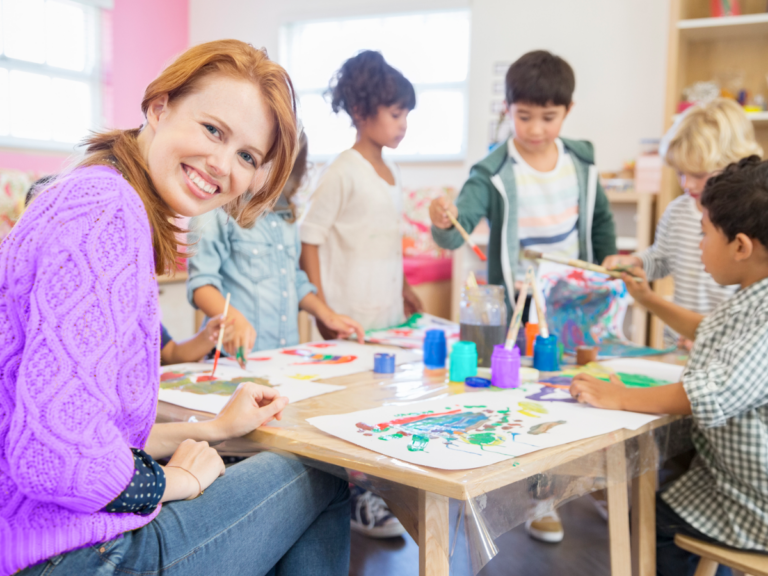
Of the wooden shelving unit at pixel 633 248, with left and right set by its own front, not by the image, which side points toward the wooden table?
front

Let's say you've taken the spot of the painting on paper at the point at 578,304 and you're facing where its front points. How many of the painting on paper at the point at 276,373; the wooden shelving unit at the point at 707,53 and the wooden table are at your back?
1

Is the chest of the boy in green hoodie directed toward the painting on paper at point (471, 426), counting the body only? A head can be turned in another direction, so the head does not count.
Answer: yes

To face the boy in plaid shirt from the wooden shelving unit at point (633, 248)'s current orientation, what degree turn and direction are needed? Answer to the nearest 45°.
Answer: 0° — it already faces them

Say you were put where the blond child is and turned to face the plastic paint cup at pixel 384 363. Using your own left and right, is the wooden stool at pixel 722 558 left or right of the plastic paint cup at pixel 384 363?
left

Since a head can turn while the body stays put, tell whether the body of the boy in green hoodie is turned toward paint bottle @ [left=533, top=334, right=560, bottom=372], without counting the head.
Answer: yes

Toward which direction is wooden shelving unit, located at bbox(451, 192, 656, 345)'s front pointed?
toward the camera

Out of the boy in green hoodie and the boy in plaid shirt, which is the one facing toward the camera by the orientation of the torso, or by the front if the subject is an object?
the boy in green hoodie

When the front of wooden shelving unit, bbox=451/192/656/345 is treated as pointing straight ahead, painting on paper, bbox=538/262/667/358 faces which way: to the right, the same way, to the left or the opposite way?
the same way

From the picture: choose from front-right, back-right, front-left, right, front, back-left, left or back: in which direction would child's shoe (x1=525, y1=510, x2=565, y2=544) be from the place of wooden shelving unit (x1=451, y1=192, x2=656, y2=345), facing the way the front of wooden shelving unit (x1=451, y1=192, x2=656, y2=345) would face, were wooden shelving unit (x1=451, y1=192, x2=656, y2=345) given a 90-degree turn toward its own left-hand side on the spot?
right

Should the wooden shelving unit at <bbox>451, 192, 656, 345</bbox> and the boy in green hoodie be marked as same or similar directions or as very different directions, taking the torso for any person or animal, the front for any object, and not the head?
same or similar directions

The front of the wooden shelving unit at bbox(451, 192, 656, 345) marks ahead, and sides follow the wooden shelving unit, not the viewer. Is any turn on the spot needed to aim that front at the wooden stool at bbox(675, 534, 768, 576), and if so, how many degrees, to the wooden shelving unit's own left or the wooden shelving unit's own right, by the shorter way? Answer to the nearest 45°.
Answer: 0° — it already faces it

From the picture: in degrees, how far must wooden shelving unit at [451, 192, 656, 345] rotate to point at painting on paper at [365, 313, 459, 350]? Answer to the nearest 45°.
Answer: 0° — it already faces it

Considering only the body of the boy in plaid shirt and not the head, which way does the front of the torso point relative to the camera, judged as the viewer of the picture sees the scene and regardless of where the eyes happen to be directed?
to the viewer's left

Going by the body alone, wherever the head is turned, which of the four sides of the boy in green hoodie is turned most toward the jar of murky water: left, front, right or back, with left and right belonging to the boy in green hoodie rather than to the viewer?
front

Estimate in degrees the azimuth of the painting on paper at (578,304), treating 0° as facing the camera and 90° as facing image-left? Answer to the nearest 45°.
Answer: approximately 0°

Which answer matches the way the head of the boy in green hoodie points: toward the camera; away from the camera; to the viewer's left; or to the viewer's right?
toward the camera
